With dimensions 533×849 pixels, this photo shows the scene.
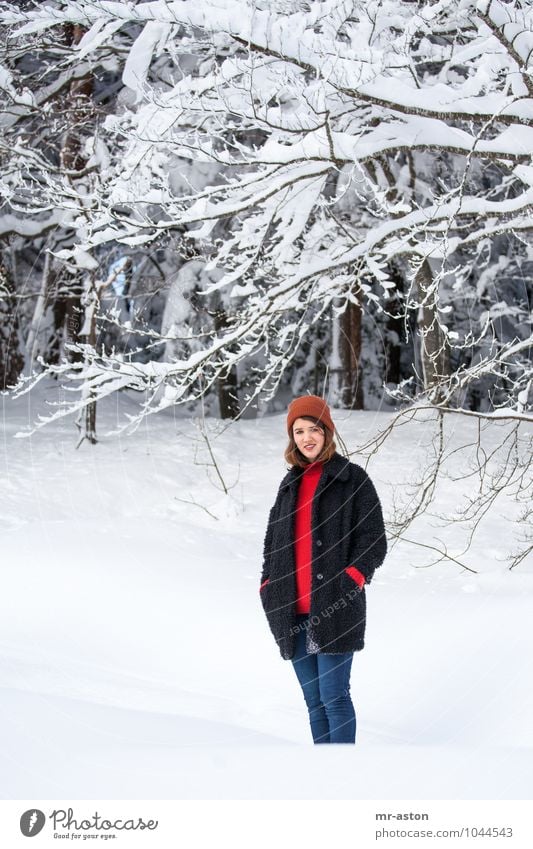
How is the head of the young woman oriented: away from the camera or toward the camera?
toward the camera

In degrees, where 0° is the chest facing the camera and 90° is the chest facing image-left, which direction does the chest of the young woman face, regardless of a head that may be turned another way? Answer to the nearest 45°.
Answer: approximately 45°
